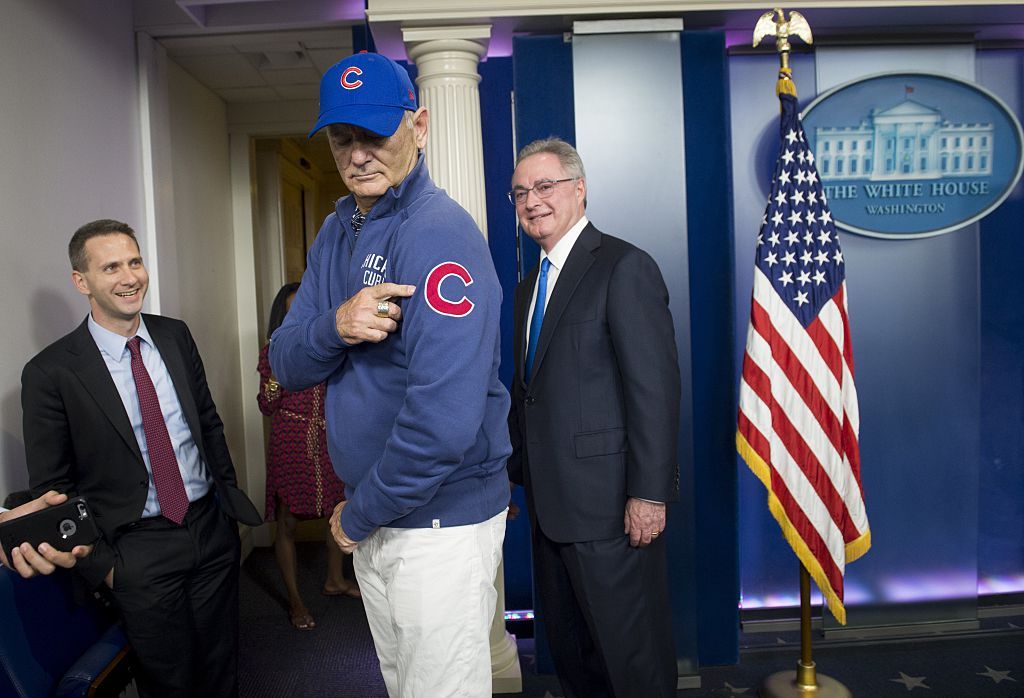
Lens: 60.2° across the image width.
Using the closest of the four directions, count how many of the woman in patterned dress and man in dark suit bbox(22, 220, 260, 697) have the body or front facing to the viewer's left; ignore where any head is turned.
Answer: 0

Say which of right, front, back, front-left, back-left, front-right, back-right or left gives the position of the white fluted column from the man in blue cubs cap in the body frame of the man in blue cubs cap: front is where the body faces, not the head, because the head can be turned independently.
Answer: back-right

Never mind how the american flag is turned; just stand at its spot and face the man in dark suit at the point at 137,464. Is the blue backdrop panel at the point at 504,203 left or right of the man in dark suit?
right

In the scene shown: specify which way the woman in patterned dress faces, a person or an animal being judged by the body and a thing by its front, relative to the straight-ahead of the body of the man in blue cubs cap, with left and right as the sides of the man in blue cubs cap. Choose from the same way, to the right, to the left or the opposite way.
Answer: to the left

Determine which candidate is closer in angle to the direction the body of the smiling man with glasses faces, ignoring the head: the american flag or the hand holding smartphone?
the hand holding smartphone

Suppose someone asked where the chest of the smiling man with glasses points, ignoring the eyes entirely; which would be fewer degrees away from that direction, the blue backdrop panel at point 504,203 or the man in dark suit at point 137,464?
the man in dark suit

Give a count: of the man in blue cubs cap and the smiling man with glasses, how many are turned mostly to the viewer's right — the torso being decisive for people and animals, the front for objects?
0

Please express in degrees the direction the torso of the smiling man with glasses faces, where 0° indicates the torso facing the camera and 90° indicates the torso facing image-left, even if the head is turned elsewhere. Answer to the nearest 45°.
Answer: approximately 45°

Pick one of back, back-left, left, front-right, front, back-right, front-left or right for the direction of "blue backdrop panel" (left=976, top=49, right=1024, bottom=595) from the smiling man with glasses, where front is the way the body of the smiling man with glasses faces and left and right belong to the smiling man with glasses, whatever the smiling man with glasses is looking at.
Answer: back
